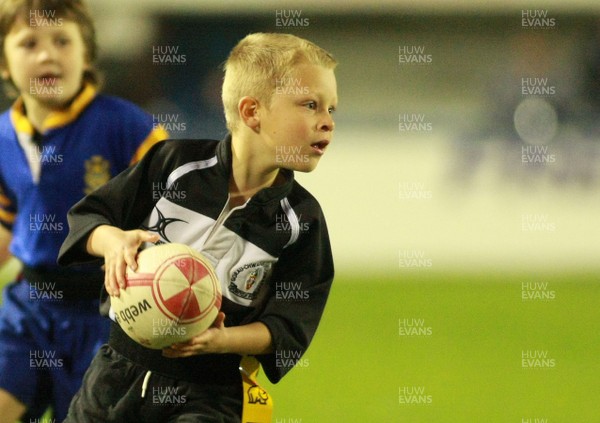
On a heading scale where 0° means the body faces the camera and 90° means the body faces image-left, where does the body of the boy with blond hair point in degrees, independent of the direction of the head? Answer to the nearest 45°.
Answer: approximately 0°

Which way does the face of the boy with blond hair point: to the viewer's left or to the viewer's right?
to the viewer's right
